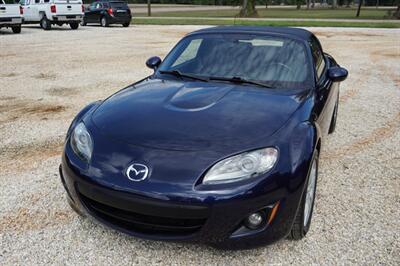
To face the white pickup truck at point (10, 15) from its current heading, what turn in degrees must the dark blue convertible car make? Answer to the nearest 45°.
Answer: approximately 90° to its right

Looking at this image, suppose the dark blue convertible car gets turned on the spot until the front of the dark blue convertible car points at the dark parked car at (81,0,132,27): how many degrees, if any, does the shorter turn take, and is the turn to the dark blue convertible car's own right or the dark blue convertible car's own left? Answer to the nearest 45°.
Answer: approximately 135° to the dark blue convertible car's own right

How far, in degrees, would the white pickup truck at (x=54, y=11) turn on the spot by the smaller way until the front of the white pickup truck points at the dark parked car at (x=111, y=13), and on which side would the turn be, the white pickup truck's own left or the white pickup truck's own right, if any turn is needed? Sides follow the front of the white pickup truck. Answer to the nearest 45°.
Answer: approximately 90° to the white pickup truck's own right

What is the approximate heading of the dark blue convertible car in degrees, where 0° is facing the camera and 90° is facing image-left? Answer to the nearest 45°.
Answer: approximately 45°

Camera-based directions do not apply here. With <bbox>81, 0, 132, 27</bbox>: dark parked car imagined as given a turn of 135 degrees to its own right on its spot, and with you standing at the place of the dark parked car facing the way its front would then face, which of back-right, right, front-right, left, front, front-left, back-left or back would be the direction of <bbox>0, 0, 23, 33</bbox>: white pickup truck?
back-right

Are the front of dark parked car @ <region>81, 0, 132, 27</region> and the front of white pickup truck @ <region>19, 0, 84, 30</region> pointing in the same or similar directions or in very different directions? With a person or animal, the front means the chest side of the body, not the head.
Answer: same or similar directions

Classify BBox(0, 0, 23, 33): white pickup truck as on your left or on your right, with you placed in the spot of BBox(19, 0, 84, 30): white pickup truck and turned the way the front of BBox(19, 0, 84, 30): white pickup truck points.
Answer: on your left

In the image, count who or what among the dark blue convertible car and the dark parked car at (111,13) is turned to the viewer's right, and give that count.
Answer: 0

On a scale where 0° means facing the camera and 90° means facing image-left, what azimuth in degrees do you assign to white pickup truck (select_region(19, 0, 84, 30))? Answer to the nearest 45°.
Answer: approximately 135°

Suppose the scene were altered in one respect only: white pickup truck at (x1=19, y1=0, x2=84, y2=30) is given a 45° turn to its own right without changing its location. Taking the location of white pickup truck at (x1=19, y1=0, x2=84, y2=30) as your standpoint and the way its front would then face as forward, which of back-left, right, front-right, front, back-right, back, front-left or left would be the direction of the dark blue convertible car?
back

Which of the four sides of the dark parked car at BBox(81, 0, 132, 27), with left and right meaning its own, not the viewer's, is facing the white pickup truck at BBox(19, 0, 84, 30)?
left

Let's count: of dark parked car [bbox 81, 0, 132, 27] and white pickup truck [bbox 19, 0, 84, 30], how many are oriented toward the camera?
0
